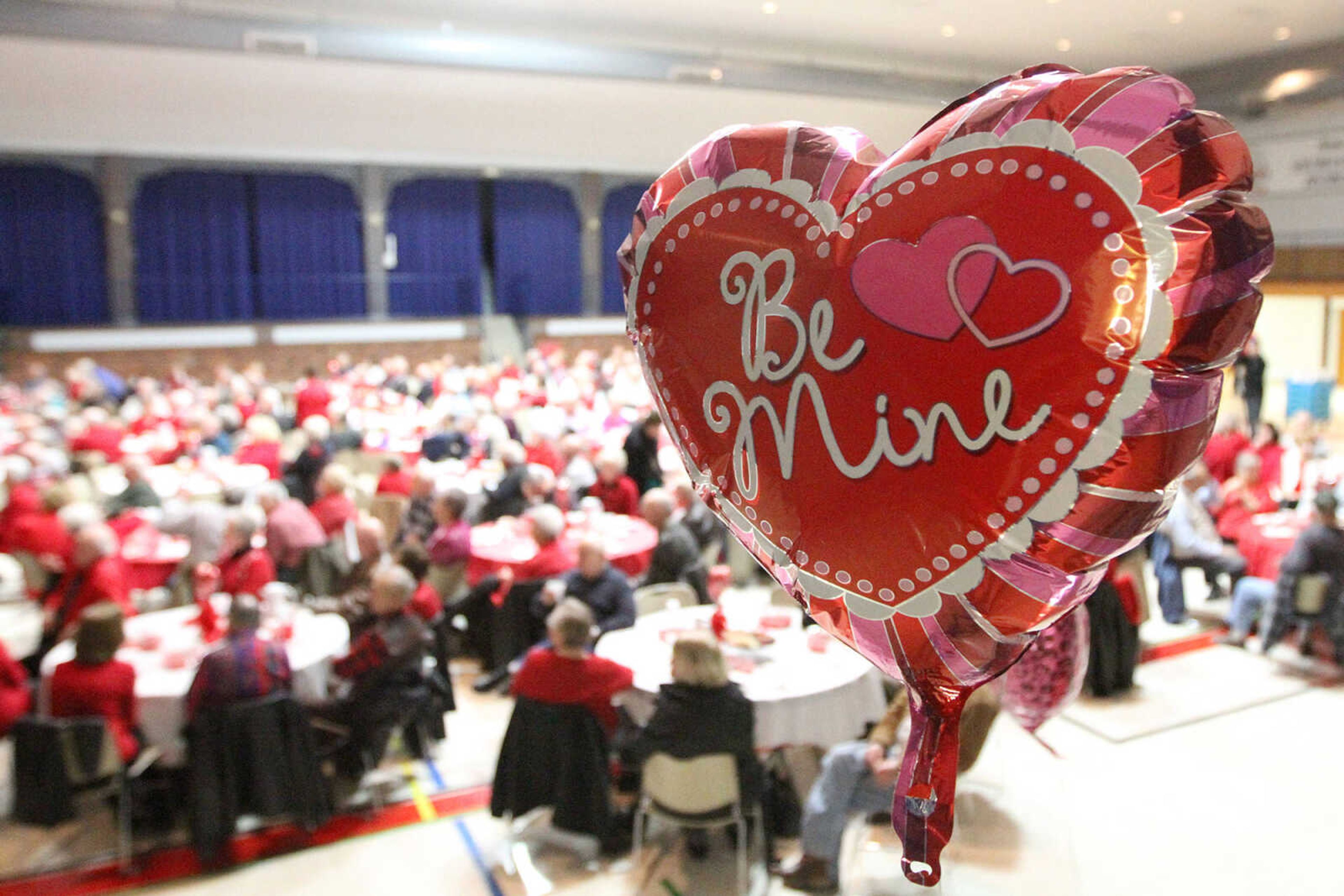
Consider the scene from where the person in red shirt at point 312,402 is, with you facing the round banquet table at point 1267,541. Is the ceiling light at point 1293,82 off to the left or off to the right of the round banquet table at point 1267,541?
left

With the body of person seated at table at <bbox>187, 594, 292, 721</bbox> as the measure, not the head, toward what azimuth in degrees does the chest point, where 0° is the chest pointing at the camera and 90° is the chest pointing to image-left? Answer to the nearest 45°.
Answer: approximately 180°

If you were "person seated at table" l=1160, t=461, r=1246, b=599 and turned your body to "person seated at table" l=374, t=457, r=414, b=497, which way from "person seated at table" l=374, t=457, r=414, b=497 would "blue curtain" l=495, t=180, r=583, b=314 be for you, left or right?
right

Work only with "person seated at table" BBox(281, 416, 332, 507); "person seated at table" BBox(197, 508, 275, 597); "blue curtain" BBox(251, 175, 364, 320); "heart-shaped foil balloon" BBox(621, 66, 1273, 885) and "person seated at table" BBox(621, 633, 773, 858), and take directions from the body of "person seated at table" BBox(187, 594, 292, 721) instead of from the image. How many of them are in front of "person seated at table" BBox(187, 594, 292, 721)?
3

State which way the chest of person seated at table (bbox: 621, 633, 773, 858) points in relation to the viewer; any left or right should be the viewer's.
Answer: facing away from the viewer

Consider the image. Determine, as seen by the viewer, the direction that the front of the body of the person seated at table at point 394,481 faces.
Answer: away from the camera

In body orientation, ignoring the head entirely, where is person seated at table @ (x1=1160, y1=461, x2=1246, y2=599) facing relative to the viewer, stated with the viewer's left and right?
facing to the right of the viewer

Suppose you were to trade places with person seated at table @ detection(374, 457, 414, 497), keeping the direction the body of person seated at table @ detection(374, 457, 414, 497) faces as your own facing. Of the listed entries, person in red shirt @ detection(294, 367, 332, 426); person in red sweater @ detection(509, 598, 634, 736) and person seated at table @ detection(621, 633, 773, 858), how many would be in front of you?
1

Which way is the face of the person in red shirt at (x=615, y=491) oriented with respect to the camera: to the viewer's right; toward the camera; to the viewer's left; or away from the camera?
toward the camera

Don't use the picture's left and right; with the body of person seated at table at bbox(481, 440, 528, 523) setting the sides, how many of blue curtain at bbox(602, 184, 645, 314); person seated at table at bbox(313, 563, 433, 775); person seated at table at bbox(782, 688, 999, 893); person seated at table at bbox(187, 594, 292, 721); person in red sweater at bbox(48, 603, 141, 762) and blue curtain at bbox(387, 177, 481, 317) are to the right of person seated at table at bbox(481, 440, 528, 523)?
2
